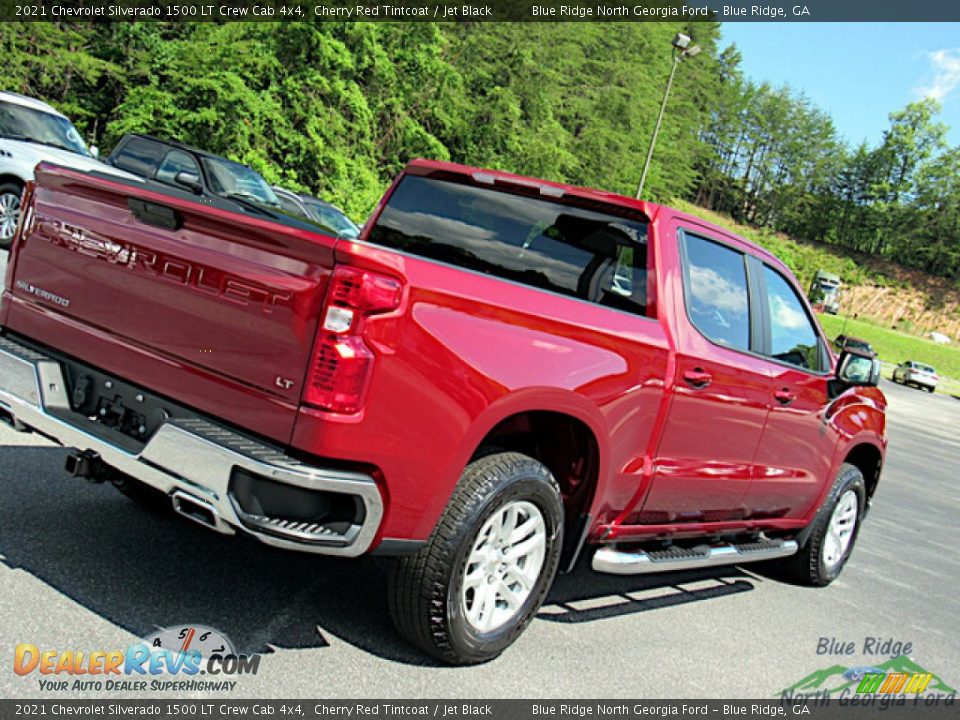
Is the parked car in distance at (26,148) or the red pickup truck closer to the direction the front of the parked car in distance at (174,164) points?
the red pickup truck

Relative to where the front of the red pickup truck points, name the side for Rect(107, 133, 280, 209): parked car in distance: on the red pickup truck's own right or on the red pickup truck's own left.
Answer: on the red pickup truck's own left

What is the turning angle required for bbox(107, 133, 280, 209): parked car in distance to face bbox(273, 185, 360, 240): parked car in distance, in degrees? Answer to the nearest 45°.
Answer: approximately 90° to its left

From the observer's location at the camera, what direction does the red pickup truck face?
facing away from the viewer and to the right of the viewer

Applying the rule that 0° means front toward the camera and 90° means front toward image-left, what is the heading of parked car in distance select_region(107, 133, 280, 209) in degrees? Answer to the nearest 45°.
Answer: approximately 315°

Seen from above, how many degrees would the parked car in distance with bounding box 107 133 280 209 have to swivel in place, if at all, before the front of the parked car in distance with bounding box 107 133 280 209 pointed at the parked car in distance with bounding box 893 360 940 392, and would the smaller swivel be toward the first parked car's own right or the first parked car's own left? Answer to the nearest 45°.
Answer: approximately 90° to the first parked car's own left
